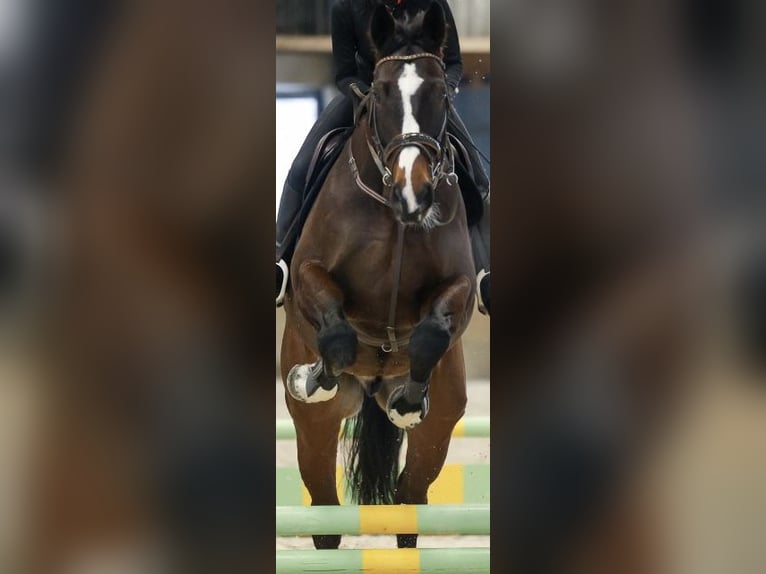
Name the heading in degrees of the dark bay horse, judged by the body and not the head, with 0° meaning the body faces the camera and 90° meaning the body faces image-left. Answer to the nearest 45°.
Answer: approximately 0°

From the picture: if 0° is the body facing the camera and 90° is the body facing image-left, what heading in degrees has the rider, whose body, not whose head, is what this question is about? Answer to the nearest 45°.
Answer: approximately 0°
